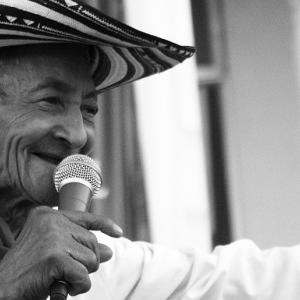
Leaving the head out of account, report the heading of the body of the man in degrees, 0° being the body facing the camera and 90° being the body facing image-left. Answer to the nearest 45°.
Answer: approximately 315°

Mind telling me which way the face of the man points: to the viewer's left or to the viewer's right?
to the viewer's right
